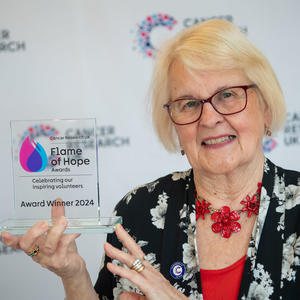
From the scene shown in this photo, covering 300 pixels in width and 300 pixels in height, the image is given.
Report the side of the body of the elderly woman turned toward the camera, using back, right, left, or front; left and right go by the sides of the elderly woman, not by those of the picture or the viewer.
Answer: front
